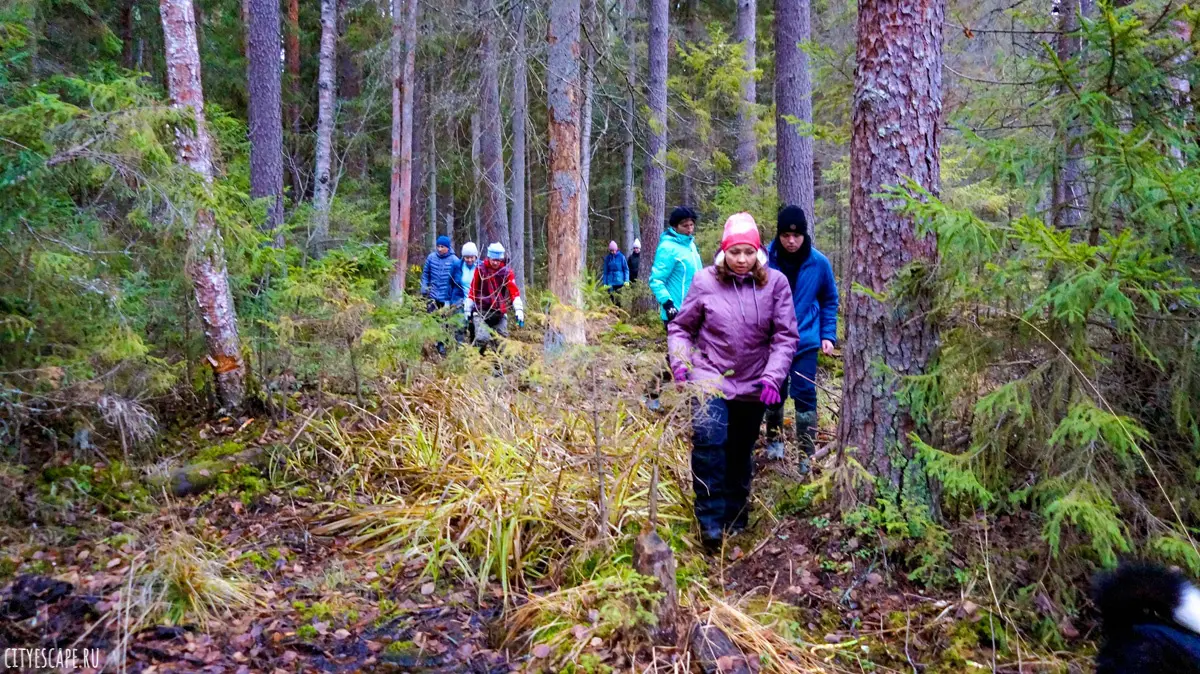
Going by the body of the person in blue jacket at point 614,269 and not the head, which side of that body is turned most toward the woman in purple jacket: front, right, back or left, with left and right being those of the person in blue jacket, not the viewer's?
front

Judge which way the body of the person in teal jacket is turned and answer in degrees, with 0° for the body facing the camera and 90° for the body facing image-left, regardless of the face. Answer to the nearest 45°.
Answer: approximately 315°

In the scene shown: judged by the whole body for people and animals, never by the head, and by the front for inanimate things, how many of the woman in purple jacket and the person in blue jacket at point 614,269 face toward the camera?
2

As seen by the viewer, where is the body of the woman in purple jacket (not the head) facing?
toward the camera

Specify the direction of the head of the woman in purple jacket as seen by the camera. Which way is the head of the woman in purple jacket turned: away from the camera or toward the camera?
toward the camera

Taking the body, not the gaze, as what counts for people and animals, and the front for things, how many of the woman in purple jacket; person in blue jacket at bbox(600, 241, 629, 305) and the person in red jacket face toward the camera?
3

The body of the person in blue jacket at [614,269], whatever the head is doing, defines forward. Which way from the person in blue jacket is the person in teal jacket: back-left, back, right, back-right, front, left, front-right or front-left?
front

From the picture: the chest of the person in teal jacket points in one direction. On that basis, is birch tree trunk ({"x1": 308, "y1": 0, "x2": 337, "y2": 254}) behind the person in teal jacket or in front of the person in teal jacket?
behind

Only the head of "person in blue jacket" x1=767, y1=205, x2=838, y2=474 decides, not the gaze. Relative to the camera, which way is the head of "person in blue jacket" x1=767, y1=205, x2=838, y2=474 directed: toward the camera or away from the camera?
toward the camera

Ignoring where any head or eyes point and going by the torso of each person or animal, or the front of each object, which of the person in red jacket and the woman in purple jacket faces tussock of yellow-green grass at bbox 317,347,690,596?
the person in red jacket

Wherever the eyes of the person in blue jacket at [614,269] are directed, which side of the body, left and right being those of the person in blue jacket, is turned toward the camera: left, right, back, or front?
front

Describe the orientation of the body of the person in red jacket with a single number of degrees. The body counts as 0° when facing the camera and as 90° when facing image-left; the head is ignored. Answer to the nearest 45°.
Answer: approximately 0°

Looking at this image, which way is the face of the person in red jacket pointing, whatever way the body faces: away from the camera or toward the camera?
toward the camera
